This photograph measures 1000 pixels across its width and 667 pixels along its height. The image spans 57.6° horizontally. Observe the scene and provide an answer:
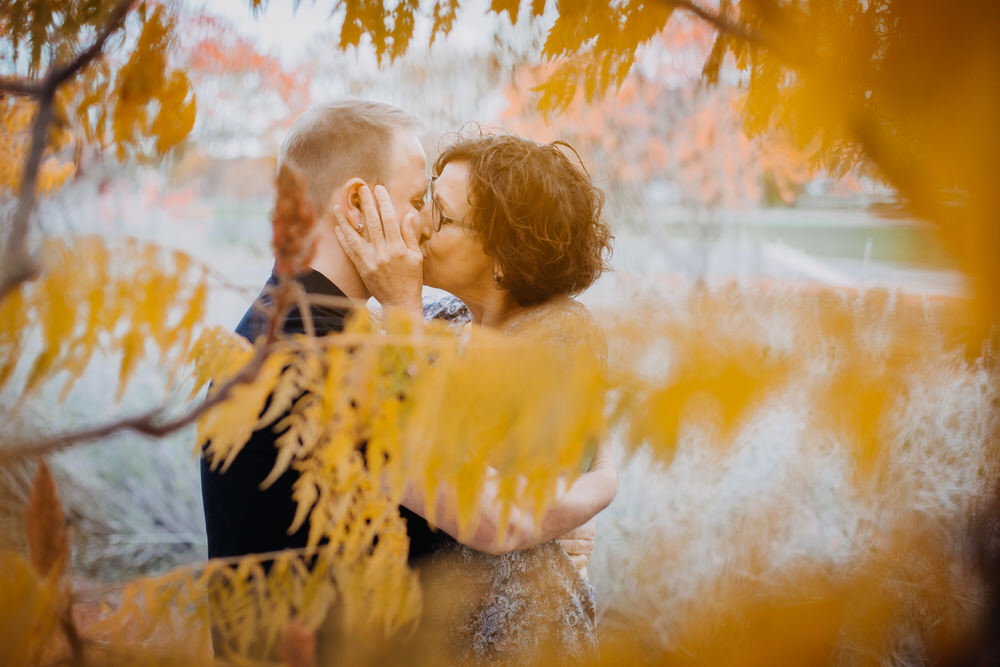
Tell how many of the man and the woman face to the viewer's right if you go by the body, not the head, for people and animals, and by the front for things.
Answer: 1

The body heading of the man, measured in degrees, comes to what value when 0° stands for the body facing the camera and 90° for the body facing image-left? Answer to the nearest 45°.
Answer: approximately 270°

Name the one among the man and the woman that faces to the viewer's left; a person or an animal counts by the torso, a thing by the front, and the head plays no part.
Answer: the woman

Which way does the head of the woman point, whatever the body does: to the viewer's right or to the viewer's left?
to the viewer's left

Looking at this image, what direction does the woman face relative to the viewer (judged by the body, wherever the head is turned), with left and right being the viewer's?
facing to the left of the viewer

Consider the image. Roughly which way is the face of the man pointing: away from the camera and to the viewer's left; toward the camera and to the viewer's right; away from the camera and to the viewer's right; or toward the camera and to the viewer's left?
away from the camera and to the viewer's right

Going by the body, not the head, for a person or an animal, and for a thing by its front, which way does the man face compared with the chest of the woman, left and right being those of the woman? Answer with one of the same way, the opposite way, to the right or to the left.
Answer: the opposite way
